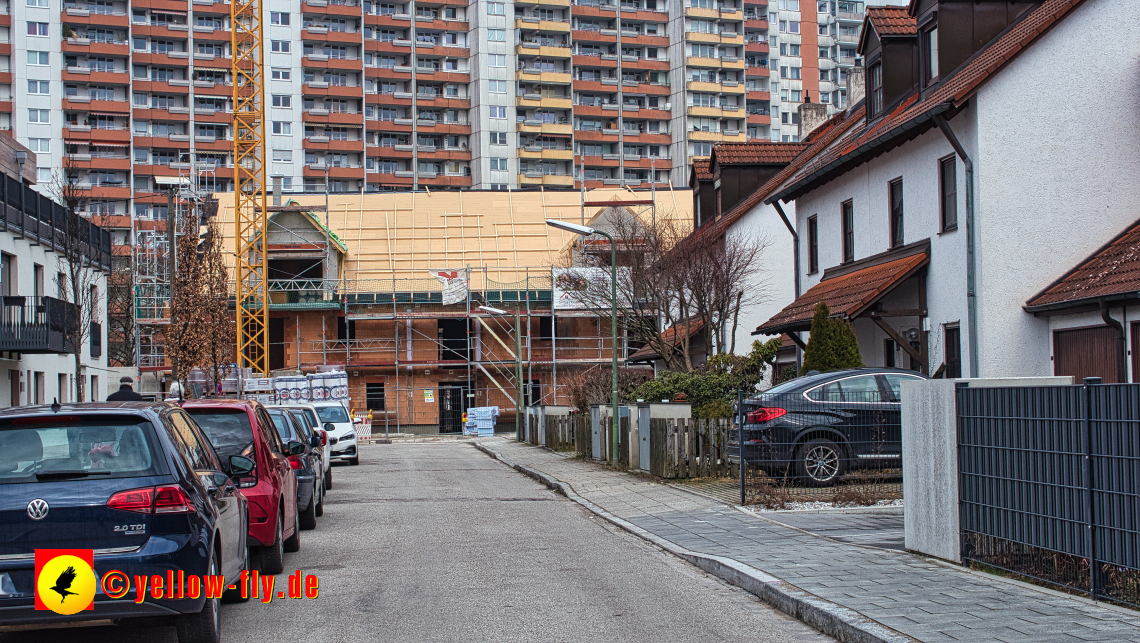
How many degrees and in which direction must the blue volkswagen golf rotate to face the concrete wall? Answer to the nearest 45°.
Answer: approximately 90° to its right

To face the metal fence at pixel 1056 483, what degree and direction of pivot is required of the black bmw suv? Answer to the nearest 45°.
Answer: approximately 90° to its right

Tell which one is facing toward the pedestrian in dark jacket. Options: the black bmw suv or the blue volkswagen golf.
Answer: the blue volkswagen golf

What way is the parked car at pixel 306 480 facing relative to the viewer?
away from the camera

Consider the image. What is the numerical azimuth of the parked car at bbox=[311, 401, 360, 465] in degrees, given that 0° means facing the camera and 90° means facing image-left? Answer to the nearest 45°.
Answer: approximately 0°

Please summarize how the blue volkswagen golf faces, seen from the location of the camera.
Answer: facing away from the viewer

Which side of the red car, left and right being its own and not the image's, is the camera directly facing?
back

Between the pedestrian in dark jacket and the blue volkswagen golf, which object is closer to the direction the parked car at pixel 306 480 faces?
the pedestrian in dark jacket

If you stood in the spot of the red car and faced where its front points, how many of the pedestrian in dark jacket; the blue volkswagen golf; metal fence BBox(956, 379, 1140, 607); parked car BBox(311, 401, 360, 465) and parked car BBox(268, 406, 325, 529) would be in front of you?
3

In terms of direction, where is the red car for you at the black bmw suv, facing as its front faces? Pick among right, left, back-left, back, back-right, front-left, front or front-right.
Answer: back-right

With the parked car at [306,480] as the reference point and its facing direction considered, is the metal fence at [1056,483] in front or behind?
behind

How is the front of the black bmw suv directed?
to the viewer's right

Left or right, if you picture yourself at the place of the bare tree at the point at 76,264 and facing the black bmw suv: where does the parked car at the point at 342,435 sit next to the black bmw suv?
left
